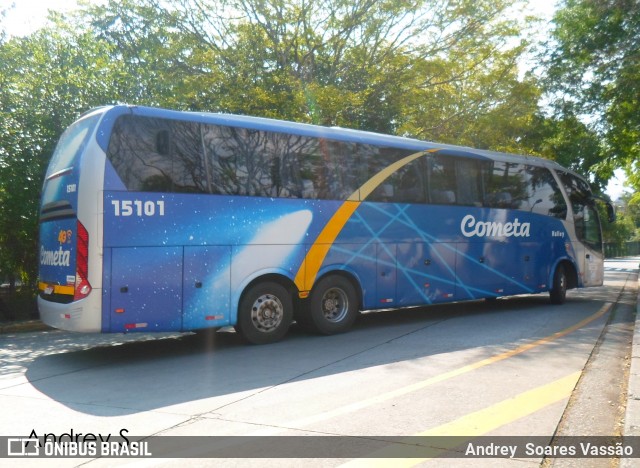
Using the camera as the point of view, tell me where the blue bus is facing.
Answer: facing away from the viewer and to the right of the viewer

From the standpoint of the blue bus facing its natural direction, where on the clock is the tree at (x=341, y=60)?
The tree is roughly at 11 o'clock from the blue bus.

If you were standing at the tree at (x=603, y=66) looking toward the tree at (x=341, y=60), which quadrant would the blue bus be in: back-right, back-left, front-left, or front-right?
front-left

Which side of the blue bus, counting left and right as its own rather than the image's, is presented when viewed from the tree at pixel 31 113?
back

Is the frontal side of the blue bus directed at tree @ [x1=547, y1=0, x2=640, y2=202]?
yes

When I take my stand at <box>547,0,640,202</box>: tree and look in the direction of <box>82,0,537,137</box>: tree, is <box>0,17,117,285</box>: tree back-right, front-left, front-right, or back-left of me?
front-left
